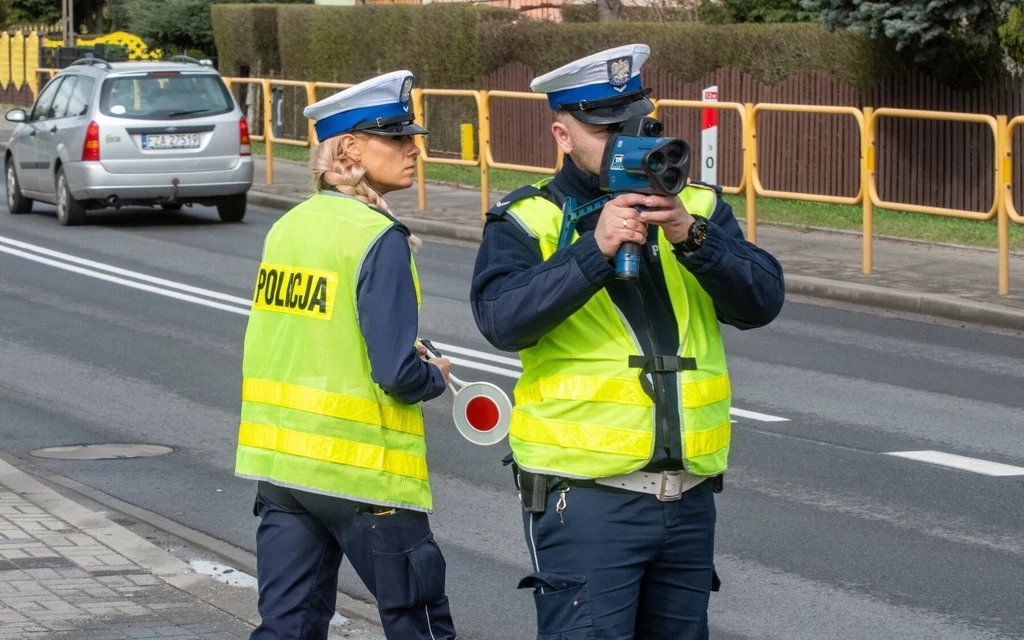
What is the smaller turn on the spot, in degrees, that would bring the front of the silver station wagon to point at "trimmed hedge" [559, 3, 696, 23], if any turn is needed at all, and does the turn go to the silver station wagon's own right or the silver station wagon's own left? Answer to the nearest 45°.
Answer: approximately 90° to the silver station wagon's own right

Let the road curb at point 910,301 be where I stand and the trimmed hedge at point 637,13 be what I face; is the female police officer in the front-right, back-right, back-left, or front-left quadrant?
back-left

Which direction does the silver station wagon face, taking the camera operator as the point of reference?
facing away from the viewer and to the left of the viewer

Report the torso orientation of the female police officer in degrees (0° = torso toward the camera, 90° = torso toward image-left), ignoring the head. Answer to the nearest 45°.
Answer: approximately 225°

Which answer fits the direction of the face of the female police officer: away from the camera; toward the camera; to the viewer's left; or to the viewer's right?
to the viewer's right
